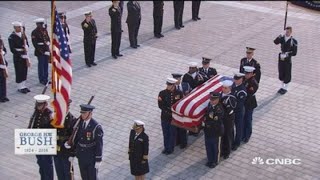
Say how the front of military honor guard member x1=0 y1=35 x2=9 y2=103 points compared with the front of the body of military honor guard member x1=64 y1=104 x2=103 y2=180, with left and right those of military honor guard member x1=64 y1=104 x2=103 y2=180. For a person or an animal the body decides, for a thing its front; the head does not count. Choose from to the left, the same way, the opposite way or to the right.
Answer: to the left

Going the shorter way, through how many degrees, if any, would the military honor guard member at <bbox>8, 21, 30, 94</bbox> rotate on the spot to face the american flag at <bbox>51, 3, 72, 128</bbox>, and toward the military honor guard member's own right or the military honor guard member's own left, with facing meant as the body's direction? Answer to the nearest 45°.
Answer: approximately 45° to the military honor guard member's own right

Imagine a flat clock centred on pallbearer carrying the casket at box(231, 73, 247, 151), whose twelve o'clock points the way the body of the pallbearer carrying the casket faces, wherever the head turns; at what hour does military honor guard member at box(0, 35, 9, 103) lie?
The military honor guard member is roughly at 2 o'clock from the pallbearer carrying the casket.

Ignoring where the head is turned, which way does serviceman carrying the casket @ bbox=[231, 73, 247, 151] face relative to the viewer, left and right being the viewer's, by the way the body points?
facing the viewer and to the left of the viewer

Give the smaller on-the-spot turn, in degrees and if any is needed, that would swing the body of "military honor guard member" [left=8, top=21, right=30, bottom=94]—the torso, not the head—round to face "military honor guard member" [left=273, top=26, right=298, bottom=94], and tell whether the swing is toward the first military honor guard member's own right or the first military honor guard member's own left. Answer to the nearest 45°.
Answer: approximately 45° to the first military honor guard member's own left

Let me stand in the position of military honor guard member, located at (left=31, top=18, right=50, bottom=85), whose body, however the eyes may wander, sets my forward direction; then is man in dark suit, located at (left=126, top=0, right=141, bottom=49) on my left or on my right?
on my left

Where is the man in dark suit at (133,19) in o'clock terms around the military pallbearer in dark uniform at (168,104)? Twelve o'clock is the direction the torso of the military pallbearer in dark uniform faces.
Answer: The man in dark suit is roughly at 4 o'clock from the military pallbearer in dark uniform.

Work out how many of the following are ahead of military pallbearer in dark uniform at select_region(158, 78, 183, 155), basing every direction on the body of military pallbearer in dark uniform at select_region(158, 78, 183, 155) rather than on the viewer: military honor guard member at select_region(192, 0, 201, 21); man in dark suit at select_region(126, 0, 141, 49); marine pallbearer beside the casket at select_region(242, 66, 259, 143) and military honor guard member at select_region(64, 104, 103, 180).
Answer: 1

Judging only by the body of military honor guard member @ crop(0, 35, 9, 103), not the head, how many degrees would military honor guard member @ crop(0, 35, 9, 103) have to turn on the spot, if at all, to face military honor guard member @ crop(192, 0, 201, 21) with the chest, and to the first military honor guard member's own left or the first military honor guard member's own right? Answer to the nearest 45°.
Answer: approximately 90° to the first military honor guard member's own left

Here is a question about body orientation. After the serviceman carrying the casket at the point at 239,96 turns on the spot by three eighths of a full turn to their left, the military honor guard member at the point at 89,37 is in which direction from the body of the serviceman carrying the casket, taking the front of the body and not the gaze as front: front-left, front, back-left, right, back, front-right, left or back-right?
back-left

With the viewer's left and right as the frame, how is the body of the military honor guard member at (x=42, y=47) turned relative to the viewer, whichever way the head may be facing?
facing the viewer and to the right of the viewer

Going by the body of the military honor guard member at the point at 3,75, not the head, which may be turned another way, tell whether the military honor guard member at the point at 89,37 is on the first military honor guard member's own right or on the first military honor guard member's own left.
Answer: on the first military honor guard member's own left

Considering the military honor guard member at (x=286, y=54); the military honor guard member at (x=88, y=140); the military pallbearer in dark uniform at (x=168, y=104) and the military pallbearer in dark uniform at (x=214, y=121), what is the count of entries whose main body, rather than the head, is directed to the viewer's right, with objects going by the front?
0

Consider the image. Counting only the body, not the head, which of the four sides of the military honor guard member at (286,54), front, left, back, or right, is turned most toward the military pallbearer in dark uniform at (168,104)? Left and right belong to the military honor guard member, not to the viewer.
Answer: front

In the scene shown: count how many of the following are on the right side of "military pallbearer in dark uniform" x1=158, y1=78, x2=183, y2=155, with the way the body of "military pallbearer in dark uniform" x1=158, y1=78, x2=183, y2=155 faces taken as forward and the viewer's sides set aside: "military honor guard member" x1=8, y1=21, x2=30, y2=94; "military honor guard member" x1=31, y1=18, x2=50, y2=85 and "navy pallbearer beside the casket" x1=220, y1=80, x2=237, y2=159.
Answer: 2
